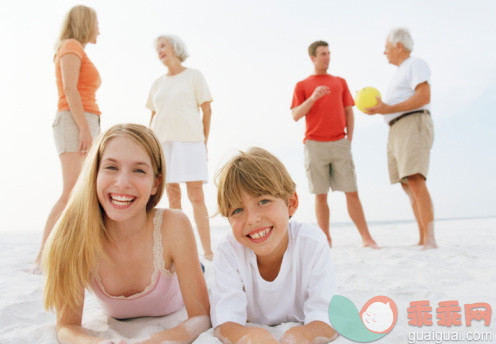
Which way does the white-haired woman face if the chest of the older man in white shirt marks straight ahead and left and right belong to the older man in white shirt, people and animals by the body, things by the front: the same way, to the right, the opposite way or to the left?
to the left

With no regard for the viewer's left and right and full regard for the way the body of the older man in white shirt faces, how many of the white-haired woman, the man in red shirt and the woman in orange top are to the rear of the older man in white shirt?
0

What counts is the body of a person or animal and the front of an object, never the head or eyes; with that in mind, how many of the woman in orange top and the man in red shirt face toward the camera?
1

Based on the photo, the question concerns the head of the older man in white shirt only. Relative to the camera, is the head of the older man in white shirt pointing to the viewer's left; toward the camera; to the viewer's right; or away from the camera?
to the viewer's left

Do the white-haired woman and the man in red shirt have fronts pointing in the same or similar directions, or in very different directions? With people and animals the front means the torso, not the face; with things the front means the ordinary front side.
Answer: same or similar directions

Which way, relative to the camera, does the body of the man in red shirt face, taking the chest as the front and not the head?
toward the camera

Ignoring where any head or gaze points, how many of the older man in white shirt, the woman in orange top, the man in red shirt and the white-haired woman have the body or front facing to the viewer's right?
1

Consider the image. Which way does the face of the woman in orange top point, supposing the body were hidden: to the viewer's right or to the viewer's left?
to the viewer's right

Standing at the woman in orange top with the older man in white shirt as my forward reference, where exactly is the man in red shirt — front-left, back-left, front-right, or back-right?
front-left

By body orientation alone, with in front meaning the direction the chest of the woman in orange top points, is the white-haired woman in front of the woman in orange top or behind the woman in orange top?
in front

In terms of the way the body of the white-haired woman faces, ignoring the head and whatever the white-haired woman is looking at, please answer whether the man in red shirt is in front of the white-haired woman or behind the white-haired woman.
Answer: behind

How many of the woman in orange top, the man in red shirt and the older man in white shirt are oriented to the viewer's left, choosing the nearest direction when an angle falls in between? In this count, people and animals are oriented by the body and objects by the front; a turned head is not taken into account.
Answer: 1

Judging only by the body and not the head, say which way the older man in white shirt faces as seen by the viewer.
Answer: to the viewer's left

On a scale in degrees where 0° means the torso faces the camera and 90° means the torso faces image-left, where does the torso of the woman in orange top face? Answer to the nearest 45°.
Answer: approximately 270°

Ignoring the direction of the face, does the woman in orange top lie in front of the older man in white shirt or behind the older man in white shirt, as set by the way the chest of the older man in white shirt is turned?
in front

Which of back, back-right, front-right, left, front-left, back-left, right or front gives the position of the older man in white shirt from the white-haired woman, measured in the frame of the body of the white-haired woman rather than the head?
back-left

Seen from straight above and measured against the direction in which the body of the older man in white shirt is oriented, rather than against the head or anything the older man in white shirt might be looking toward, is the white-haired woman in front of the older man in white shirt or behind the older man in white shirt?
in front

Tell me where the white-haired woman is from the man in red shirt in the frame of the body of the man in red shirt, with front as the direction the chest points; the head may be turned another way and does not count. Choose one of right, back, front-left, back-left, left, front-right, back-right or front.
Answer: front-right
